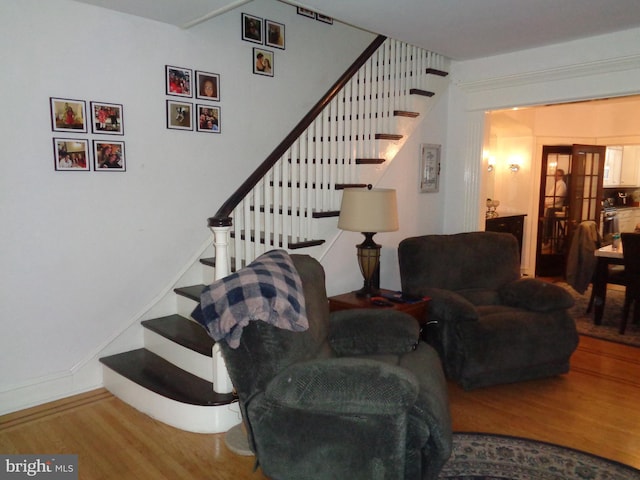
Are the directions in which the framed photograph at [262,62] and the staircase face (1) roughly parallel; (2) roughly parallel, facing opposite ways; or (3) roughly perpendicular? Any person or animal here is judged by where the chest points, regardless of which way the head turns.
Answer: roughly perpendicular

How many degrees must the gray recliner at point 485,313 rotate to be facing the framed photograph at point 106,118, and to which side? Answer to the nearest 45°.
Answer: approximately 135° to its right

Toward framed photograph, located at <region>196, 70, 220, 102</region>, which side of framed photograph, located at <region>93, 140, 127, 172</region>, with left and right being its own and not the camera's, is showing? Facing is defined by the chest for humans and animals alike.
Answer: left

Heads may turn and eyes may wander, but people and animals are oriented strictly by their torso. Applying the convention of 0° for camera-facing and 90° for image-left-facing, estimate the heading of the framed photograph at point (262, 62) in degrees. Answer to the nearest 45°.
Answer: approximately 315°

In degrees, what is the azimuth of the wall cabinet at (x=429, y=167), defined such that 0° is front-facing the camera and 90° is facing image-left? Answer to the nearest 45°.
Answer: approximately 315°

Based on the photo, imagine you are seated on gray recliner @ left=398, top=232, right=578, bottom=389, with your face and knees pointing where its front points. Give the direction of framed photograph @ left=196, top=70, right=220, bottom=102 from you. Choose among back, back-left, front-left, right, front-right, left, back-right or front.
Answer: back-right
